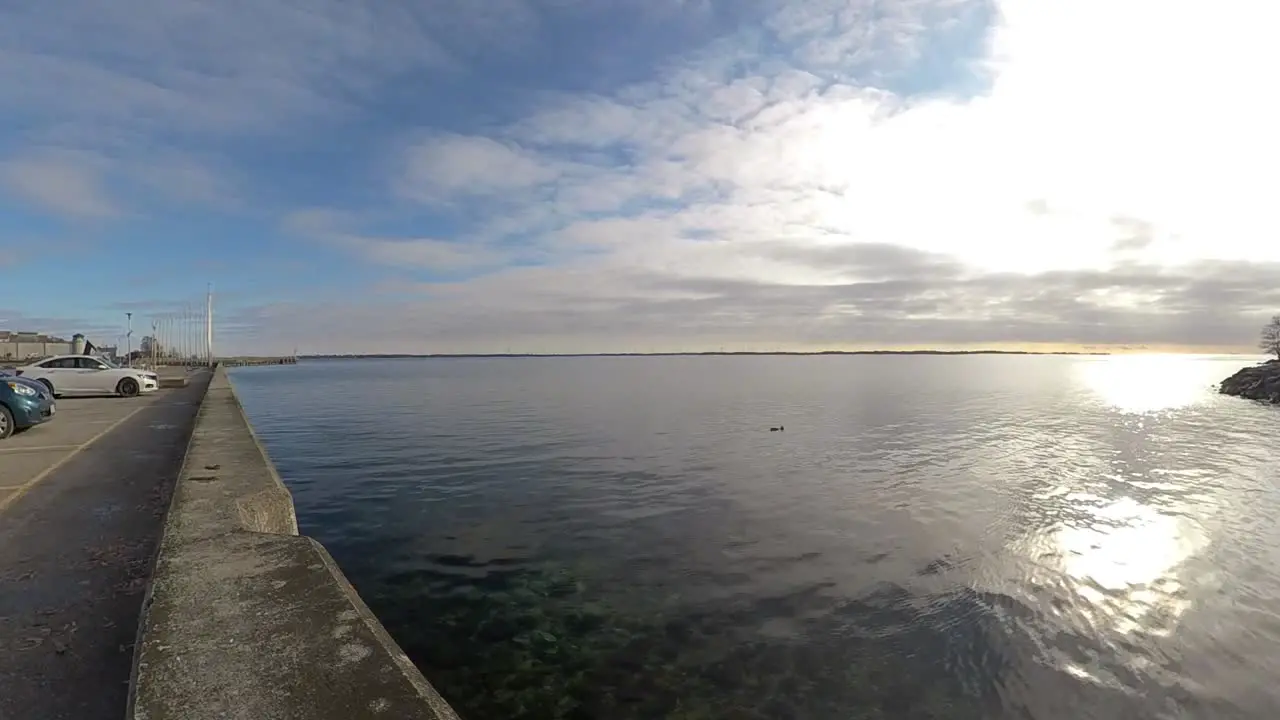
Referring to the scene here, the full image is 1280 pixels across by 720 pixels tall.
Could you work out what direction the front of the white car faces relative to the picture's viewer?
facing to the right of the viewer

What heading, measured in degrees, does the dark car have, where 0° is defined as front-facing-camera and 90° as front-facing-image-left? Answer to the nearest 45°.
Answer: approximately 315°

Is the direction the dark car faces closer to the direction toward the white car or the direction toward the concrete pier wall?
the concrete pier wall

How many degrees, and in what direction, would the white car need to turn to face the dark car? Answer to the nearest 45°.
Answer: approximately 90° to its right

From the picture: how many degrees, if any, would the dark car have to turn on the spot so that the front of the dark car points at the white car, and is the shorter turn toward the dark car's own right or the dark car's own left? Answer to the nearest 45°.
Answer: approximately 135° to the dark car's own left

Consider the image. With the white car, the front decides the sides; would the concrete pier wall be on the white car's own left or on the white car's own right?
on the white car's own right
